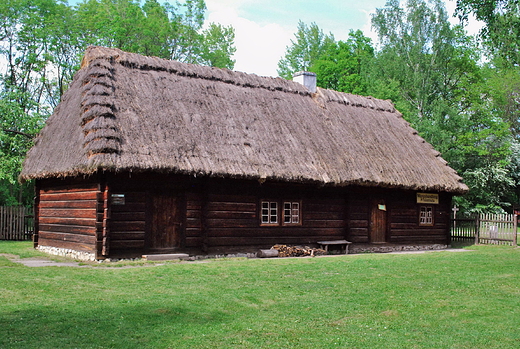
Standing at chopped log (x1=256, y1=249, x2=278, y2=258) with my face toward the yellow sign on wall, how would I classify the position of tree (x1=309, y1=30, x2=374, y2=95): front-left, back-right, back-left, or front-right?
front-left

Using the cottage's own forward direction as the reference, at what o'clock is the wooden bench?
The wooden bench is roughly at 10 o'clock from the cottage.

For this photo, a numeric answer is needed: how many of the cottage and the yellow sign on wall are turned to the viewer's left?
0

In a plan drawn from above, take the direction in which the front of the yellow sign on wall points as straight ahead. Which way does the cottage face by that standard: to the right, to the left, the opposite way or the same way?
the same way

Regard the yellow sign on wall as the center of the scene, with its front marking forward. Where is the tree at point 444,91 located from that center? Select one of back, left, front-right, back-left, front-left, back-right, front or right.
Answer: back-left

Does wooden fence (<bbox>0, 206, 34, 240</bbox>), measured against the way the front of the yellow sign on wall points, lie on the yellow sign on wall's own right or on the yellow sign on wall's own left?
on the yellow sign on wall's own right

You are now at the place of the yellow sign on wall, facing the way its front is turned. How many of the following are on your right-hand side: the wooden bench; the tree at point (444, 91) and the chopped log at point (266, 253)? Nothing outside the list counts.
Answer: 2

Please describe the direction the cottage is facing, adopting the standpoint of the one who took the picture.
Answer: facing the viewer and to the right of the viewer

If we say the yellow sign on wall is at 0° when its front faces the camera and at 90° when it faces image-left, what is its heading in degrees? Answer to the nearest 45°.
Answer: approximately 315°

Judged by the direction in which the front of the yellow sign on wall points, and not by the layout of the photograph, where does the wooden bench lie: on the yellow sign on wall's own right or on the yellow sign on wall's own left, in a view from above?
on the yellow sign on wall's own right
